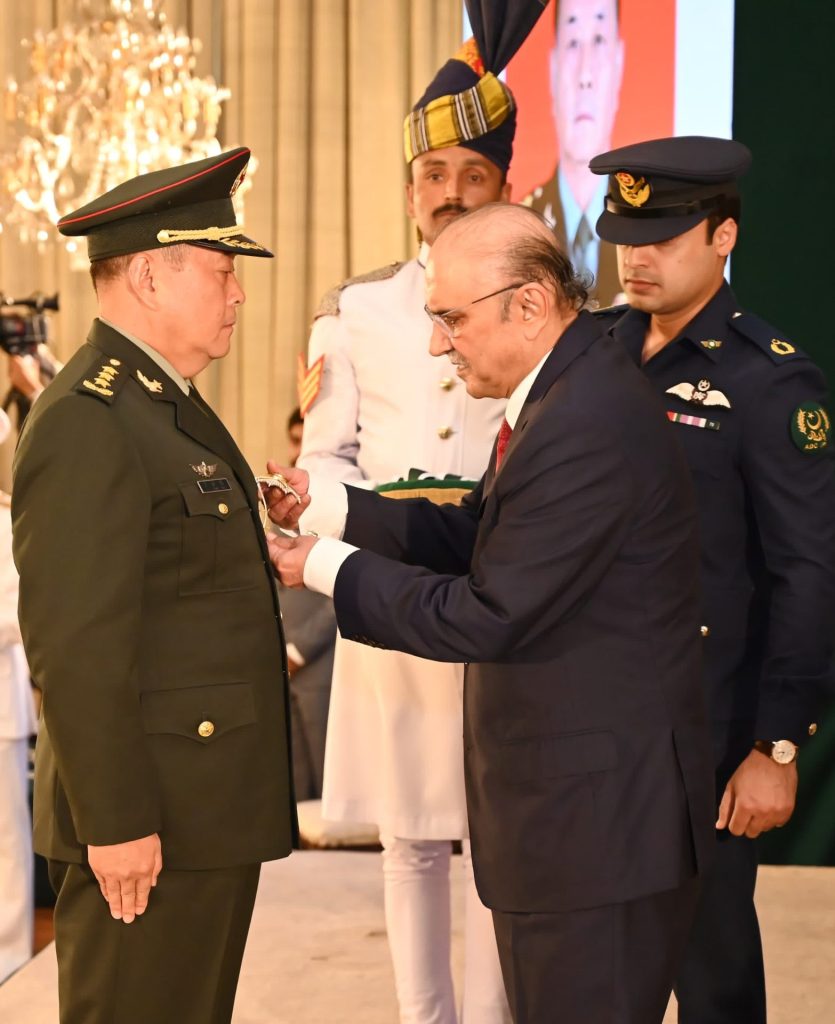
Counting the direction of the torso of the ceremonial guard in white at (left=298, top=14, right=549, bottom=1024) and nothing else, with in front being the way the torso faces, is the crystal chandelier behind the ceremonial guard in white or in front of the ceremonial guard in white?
behind

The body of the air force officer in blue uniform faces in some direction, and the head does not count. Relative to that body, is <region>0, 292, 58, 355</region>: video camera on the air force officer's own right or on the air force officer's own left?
on the air force officer's own right

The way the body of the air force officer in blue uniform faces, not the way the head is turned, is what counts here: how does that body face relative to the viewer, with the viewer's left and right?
facing the viewer and to the left of the viewer

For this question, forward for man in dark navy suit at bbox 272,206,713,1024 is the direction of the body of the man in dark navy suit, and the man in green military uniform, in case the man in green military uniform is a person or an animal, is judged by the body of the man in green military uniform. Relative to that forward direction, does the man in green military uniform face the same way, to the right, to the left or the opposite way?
the opposite way

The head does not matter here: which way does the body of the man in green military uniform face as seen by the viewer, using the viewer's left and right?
facing to the right of the viewer

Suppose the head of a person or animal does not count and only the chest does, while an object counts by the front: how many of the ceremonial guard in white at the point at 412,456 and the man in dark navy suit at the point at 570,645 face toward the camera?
1

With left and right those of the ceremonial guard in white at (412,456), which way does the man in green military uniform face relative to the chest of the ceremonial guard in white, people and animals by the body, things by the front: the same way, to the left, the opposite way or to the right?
to the left

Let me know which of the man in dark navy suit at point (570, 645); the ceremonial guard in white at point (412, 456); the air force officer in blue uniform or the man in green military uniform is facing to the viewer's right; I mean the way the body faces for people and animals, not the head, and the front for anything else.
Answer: the man in green military uniform

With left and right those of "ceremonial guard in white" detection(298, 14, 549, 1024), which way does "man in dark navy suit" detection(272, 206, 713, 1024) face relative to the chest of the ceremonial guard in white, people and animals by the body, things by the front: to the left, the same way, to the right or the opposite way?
to the right

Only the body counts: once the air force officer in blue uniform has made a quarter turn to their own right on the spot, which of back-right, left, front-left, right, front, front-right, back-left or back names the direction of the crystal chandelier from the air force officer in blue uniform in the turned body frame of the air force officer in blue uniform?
front

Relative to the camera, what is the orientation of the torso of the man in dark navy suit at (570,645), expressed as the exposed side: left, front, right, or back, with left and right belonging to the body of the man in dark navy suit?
left

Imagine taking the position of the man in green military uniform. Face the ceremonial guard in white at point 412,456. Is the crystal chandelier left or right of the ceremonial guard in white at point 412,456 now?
left

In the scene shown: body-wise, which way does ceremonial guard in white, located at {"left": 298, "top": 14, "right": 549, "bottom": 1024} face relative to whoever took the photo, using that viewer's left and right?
facing the viewer

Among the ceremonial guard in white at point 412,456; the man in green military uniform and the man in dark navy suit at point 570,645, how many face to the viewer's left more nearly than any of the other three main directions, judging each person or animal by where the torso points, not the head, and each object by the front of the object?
1

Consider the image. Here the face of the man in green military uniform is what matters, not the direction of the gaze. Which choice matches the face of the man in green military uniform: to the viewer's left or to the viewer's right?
to the viewer's right

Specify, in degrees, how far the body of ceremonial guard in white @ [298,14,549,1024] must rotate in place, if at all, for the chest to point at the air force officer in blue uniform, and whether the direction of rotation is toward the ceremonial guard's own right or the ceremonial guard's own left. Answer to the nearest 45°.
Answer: approximately 45° to the ceremonial guard's own left

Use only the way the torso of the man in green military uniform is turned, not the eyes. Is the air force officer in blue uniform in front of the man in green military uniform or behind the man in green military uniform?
in front

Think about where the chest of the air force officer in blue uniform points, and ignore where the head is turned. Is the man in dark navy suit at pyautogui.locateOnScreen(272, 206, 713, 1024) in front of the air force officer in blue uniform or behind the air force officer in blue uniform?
in front

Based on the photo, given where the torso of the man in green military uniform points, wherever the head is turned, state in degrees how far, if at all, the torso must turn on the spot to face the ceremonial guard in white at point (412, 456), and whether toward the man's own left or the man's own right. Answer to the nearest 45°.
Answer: approximately 45° to the man's own left
